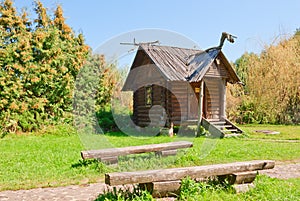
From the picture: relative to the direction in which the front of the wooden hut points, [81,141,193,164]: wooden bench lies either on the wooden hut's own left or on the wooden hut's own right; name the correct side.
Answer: on the wooden hut's own right

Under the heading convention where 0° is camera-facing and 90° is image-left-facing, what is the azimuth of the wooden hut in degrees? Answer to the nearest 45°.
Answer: approximately 315°

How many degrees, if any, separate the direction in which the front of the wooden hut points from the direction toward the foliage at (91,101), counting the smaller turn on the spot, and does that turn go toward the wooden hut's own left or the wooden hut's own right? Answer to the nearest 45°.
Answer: approximately 135° to the wooden hut's own right

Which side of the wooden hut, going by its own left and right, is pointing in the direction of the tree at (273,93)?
left

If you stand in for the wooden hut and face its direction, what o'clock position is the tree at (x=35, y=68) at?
The tree is roughly at 4 o'clock from the wooden hut.

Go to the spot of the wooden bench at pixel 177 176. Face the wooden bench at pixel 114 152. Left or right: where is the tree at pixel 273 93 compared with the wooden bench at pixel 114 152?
right

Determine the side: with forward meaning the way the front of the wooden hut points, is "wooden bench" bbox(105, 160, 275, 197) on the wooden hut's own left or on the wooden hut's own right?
on the wooden hut's own right
